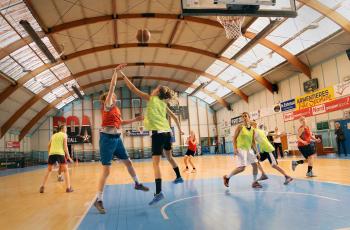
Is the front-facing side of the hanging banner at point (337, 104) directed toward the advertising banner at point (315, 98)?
no

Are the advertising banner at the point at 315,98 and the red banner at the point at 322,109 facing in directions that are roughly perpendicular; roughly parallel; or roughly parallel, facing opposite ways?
roughly parallel

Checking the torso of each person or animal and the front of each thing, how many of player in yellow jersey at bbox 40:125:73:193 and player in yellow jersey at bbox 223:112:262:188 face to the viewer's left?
0

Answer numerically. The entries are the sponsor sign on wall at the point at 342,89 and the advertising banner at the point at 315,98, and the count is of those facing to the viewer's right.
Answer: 0

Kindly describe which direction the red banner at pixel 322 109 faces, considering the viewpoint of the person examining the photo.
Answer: facing the viewer and to the left of the viewer

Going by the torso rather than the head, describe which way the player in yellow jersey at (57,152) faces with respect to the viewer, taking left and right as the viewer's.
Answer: facing away from the viewer and to the right of the viewer

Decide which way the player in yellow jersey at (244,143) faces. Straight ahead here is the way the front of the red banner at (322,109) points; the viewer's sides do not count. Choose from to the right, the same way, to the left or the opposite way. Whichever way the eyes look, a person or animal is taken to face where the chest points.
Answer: to the left

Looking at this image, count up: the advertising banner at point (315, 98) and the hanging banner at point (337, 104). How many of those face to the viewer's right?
0

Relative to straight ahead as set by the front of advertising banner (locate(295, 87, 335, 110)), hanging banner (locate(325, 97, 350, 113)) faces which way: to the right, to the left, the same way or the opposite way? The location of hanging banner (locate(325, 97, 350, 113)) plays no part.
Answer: the same way

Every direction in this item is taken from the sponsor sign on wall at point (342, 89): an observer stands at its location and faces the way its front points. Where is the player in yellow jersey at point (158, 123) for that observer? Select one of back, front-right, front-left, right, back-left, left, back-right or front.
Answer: front-left

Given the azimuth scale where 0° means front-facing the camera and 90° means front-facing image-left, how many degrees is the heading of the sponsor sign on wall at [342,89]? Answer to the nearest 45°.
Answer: approximately 45°

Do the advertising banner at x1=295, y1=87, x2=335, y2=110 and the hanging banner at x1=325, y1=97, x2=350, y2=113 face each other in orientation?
no

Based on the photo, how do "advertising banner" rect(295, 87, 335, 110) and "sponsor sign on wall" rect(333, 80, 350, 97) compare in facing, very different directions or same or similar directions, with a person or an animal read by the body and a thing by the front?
same or similar directions

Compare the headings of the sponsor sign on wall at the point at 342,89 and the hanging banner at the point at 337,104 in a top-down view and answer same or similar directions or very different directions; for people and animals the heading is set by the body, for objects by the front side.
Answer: same or similar directions

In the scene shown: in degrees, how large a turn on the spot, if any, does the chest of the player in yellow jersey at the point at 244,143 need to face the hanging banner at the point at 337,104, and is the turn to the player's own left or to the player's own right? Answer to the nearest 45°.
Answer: approximately 90° to the player's own left

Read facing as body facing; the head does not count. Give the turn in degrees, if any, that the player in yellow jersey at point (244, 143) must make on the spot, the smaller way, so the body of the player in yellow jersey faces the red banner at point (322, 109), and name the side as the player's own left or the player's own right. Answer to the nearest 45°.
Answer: approximately 135° to the player's own left

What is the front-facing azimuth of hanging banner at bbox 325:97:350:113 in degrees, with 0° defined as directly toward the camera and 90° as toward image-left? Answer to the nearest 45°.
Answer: approximately 45°

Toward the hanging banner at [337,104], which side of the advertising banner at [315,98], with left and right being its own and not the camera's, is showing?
left
